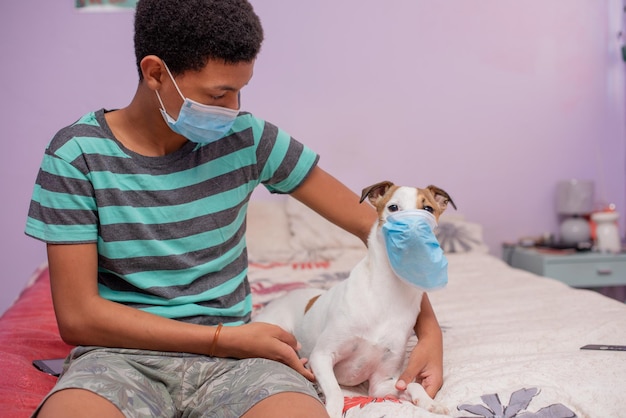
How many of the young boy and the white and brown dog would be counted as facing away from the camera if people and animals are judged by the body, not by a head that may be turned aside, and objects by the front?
0

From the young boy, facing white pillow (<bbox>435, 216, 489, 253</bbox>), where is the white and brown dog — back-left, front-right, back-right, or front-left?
front-right

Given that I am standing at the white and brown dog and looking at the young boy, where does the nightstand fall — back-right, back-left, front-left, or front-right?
back-right

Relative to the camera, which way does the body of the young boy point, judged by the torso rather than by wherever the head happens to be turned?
toward the camera

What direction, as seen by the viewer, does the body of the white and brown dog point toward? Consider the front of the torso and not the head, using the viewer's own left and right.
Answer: facing the viewer and to the right of the viewer

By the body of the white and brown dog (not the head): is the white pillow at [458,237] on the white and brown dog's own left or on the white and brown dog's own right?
on the white and brown dog's own left
